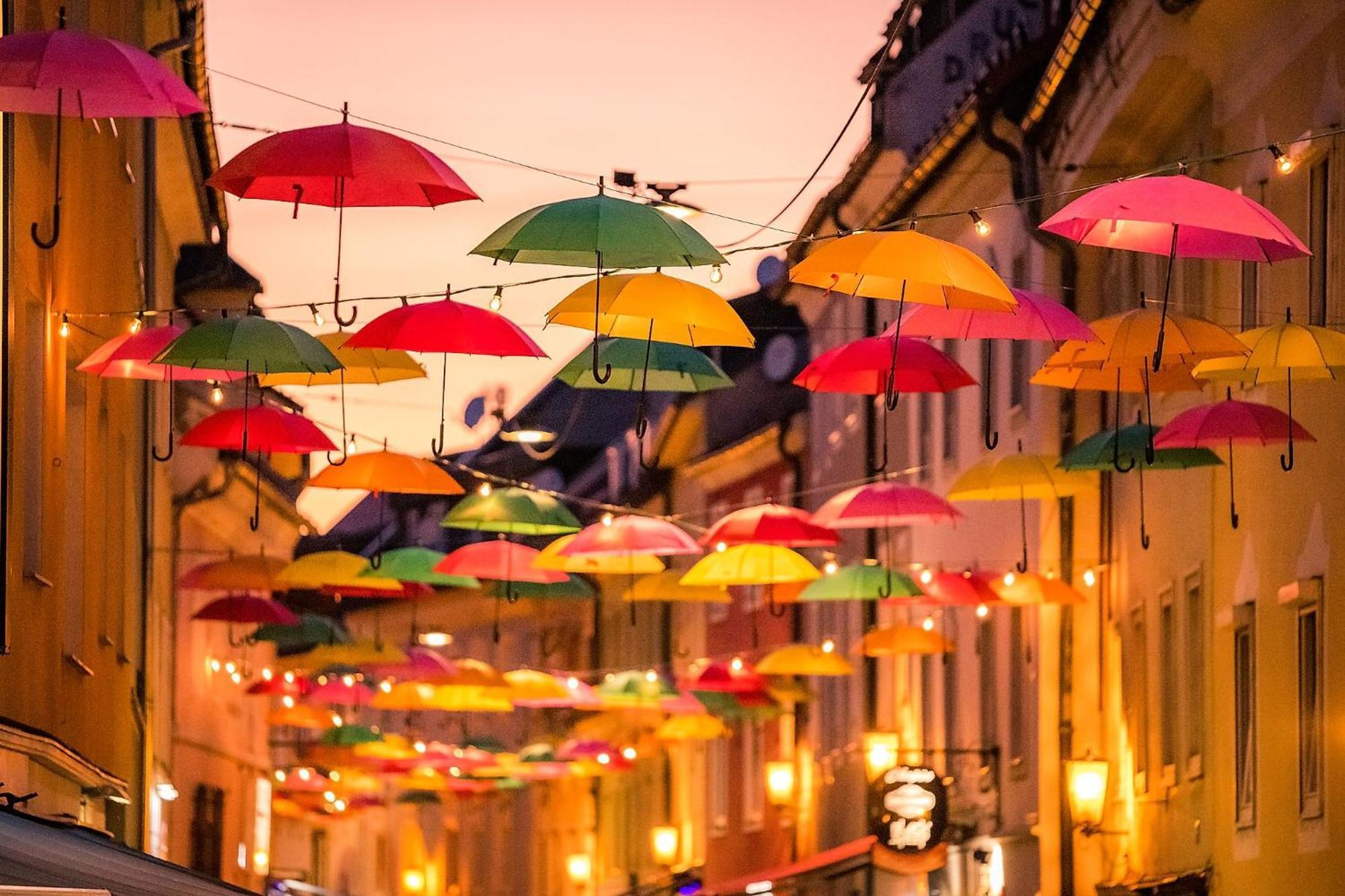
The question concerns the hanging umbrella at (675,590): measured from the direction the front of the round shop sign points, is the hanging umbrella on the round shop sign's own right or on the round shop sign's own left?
on the round shop sign's own right

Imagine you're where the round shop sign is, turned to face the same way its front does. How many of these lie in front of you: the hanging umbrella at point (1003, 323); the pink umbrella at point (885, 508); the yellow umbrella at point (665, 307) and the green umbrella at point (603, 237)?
4

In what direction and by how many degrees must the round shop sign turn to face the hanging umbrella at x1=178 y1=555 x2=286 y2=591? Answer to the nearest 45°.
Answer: approximately 90° to its right

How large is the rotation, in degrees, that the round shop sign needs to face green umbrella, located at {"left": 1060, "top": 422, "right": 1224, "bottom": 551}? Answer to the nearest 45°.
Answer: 0° — it already faces it

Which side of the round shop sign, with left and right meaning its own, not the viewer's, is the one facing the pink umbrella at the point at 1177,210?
front

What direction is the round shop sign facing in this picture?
toward the camera

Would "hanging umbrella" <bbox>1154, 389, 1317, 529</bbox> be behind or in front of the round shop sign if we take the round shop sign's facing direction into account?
in front

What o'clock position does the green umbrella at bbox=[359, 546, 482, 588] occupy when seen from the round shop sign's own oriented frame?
The green umbrella is roughly at 2 o'clock from the round shop sign.

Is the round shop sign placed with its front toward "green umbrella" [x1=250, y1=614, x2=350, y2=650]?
no
